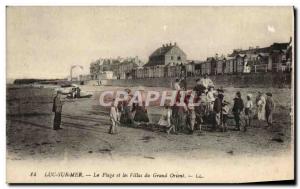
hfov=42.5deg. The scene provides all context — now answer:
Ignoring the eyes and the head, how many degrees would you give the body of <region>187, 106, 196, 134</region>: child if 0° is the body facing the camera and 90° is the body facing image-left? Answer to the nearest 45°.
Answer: approximately 0°

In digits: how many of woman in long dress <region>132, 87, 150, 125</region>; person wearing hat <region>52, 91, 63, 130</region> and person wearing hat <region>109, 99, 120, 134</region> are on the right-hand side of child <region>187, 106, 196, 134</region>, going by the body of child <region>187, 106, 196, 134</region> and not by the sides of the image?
3
